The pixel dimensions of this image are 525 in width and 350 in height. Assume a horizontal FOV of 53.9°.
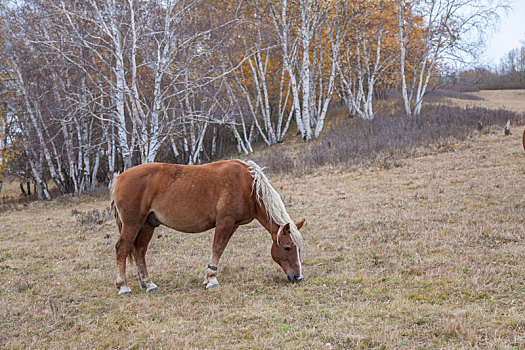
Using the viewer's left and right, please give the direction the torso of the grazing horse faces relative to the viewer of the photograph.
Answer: facing to the right of the viewer
